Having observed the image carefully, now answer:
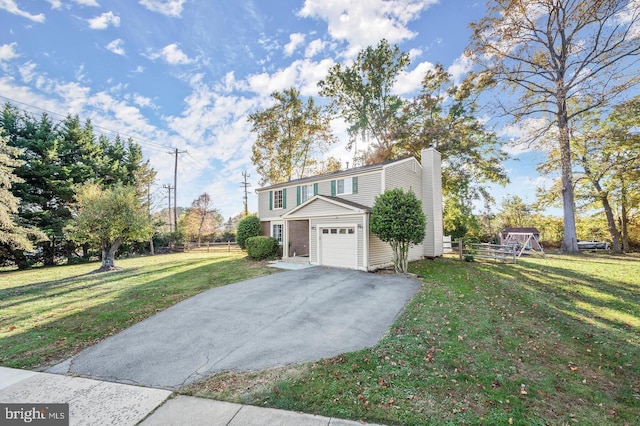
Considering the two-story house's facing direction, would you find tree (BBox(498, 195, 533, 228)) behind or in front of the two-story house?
behind

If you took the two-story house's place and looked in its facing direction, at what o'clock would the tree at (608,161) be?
The tree is roughly at 7 o'clock from the two-story house.

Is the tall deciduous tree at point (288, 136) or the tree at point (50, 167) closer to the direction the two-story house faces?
the tree

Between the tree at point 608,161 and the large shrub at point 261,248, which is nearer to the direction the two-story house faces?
the large shrub

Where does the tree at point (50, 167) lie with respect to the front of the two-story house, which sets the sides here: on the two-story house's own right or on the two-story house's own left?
on the two-story house's own right

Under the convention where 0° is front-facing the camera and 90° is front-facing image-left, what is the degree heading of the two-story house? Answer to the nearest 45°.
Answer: approximately 45°

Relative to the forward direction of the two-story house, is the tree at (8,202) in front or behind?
in front

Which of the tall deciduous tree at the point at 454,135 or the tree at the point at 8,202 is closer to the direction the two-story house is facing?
the tree

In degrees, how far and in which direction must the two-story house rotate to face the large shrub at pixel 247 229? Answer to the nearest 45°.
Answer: approximately 90° to its right

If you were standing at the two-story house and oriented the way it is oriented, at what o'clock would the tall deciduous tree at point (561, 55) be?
The tall deciduous tree is roughly at 7 o'clock from the two-story house.

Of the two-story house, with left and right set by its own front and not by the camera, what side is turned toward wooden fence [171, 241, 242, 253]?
right

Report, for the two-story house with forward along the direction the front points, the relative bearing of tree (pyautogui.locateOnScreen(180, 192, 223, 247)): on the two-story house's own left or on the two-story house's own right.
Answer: on the two-story house's own right

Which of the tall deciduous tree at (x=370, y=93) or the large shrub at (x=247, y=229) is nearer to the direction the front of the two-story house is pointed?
the large shrub
